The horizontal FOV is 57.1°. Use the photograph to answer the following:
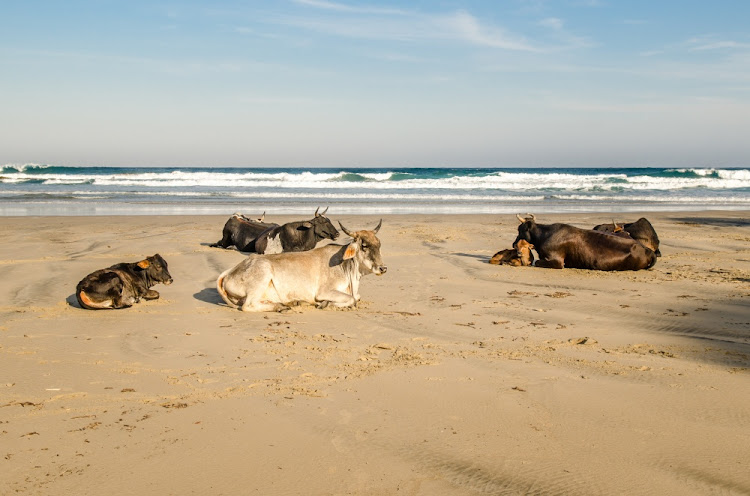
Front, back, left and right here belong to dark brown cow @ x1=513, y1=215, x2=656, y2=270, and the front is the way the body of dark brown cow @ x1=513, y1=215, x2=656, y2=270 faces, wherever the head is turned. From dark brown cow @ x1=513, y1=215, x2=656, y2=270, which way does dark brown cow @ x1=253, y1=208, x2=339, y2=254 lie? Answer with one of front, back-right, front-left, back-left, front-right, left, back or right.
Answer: front

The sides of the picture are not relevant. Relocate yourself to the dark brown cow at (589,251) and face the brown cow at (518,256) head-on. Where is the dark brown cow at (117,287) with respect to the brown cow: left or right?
left

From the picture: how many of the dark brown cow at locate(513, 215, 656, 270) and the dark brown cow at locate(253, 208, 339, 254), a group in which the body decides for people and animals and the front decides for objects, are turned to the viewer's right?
1

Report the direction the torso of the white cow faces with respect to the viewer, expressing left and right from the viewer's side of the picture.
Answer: facing to the right of the viewer

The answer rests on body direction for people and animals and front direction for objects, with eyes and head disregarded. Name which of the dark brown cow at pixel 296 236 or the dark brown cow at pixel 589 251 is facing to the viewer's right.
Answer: the dark brown cow at pixel 296 236

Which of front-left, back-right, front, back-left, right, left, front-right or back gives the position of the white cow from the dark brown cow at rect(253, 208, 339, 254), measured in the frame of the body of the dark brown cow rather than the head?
right

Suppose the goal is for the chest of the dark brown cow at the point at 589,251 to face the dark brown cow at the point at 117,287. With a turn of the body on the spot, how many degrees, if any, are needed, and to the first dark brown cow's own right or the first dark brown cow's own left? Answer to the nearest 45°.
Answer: approximately 45° to the first dark brown cow's own left

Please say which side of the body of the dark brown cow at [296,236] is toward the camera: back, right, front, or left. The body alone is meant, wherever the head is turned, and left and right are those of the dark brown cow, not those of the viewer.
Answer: right

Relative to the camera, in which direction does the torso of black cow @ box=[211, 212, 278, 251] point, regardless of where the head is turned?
to the viewer's right

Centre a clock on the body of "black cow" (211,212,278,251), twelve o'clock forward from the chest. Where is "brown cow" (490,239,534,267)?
The brown cow is roughly at 1 o'clock from the black cow.

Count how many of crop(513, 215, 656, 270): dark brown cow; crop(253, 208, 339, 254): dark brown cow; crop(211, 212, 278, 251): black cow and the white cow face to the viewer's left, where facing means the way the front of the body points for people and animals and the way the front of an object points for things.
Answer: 1

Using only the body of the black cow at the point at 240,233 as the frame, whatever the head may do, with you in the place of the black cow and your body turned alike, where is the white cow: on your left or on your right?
on your right

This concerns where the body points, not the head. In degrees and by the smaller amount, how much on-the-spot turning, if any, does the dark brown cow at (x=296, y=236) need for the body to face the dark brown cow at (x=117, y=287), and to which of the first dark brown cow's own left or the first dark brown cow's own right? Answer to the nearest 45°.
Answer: approximately 135° to the first dark brown cow's own right

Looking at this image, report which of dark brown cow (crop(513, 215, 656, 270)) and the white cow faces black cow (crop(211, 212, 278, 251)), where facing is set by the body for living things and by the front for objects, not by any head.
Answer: the dark brown cow

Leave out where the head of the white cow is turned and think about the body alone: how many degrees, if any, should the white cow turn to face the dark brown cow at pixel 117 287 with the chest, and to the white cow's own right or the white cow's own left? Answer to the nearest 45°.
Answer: approximately 180°

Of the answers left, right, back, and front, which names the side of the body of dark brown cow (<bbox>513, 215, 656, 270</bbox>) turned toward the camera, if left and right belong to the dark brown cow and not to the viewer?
left

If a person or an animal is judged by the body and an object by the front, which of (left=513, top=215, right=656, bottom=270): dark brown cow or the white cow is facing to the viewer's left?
the dark brown cow
